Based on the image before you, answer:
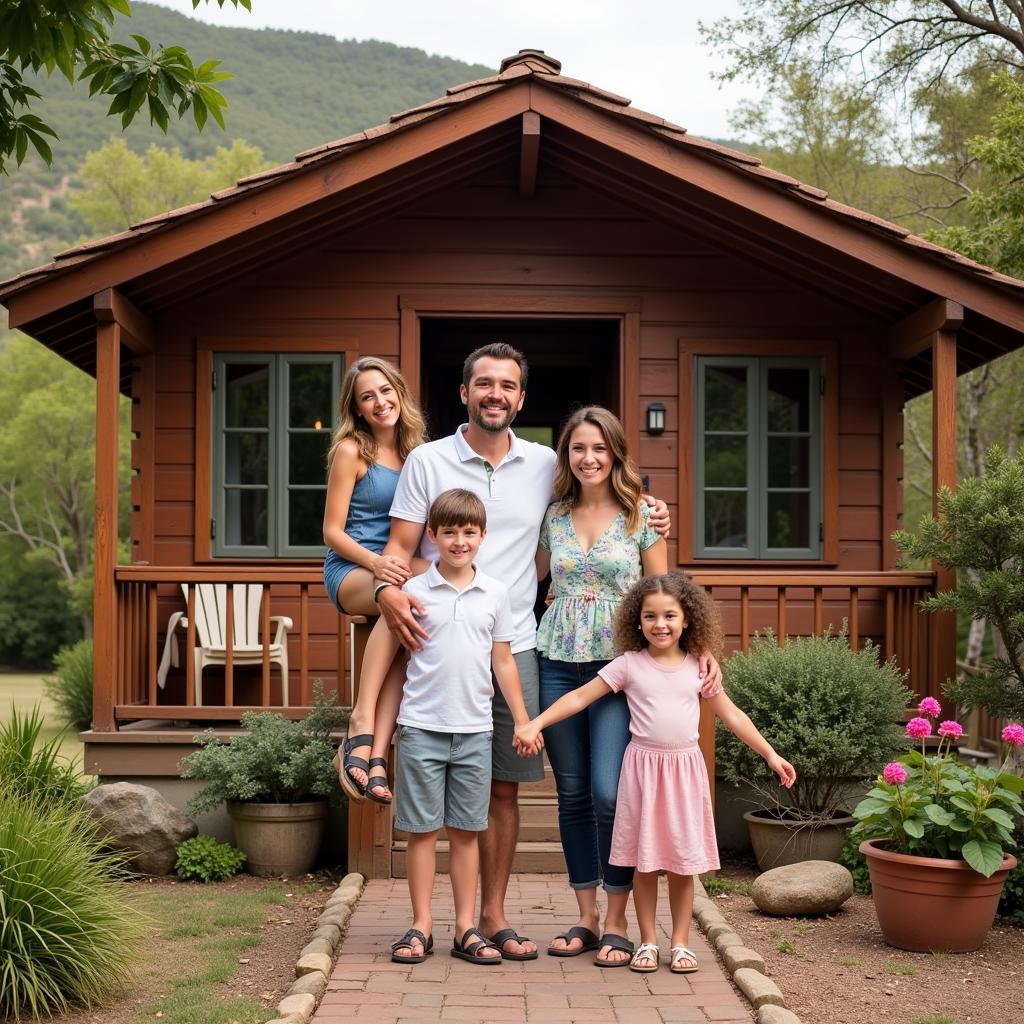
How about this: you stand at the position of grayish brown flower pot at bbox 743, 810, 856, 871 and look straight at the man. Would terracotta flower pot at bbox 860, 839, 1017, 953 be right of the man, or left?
left

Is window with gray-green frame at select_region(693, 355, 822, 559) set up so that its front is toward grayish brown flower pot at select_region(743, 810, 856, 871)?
yes

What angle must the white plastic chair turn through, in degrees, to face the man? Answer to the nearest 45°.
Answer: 0° — it already faces them

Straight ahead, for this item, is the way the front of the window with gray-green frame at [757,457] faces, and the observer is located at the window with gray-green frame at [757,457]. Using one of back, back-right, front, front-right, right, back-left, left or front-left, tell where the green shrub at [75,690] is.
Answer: back-right

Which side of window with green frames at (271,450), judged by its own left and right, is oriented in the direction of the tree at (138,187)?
back

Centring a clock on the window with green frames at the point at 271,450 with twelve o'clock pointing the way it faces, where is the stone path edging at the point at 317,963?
The stone path edging is roughly at 12 o'clock from the window with green frames.

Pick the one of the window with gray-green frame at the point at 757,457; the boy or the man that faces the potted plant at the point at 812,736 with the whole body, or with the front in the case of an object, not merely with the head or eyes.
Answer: the window with gray-green frame

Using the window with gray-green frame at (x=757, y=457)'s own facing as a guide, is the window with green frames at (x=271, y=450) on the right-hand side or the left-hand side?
on its right
